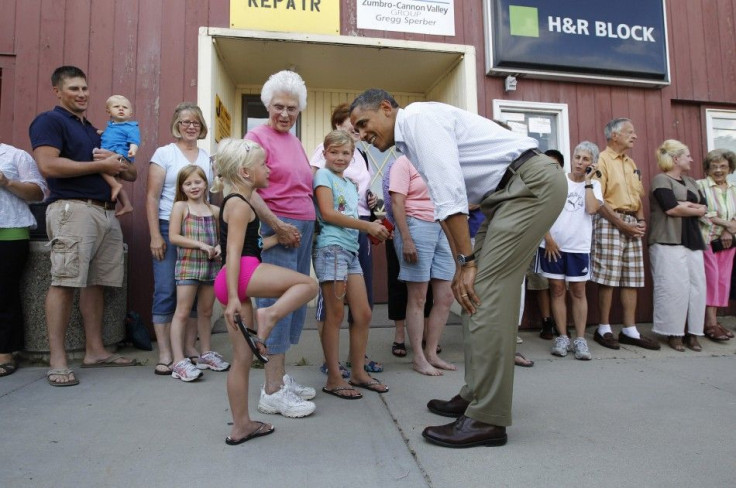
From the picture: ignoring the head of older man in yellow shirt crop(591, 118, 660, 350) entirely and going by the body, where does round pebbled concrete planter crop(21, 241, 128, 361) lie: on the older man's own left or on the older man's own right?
on the older man's own right

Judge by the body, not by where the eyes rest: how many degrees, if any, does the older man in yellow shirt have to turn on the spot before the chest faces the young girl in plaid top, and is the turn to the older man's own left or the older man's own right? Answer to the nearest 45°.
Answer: approximately 90° to the older man's own right

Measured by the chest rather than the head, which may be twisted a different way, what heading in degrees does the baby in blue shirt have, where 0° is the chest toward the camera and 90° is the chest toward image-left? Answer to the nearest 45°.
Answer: approximately 0°

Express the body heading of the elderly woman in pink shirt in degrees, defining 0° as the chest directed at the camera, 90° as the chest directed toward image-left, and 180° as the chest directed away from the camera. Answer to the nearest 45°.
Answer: approximately 315°

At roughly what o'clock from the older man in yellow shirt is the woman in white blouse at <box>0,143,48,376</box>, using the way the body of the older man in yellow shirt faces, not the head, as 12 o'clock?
The woman in white blouse is roughly at 3 o'clock from the older man in yellow shirt.
